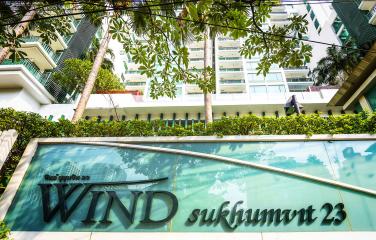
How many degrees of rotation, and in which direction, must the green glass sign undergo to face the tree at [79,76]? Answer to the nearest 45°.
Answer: approximately 135° to its right

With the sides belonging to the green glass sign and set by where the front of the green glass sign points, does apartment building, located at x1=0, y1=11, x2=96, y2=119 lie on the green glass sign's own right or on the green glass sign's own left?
on the green glass sign's own right

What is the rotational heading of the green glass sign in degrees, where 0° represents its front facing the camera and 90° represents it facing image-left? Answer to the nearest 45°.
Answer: approximately 0°

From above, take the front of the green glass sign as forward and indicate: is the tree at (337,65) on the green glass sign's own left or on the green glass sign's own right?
on the green glass sign's own left

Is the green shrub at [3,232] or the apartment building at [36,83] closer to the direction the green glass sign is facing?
the green shrub

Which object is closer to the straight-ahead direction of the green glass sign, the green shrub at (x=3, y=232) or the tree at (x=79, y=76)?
the green shrub

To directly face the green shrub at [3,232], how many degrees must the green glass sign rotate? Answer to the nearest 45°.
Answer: approximately 90° to its right
